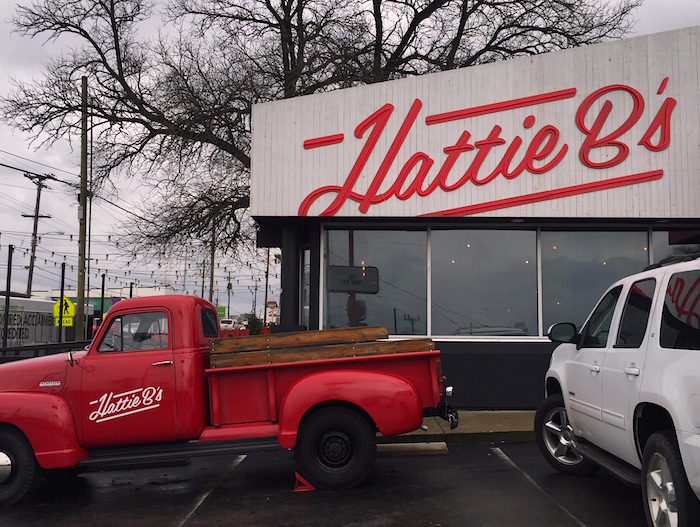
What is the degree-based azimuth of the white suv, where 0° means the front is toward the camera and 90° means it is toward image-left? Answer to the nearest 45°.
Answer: approximately 135°

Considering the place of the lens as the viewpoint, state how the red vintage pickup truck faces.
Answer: facing to the left of the viewer

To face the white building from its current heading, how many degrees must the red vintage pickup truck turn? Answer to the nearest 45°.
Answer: approximately 135° to its right

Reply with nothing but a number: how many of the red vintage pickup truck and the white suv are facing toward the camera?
0

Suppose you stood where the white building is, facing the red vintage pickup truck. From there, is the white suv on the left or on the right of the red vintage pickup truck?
left

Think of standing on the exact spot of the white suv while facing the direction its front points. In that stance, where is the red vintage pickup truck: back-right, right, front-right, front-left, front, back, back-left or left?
front-left

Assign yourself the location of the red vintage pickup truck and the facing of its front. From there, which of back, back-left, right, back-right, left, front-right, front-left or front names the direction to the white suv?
back-left
